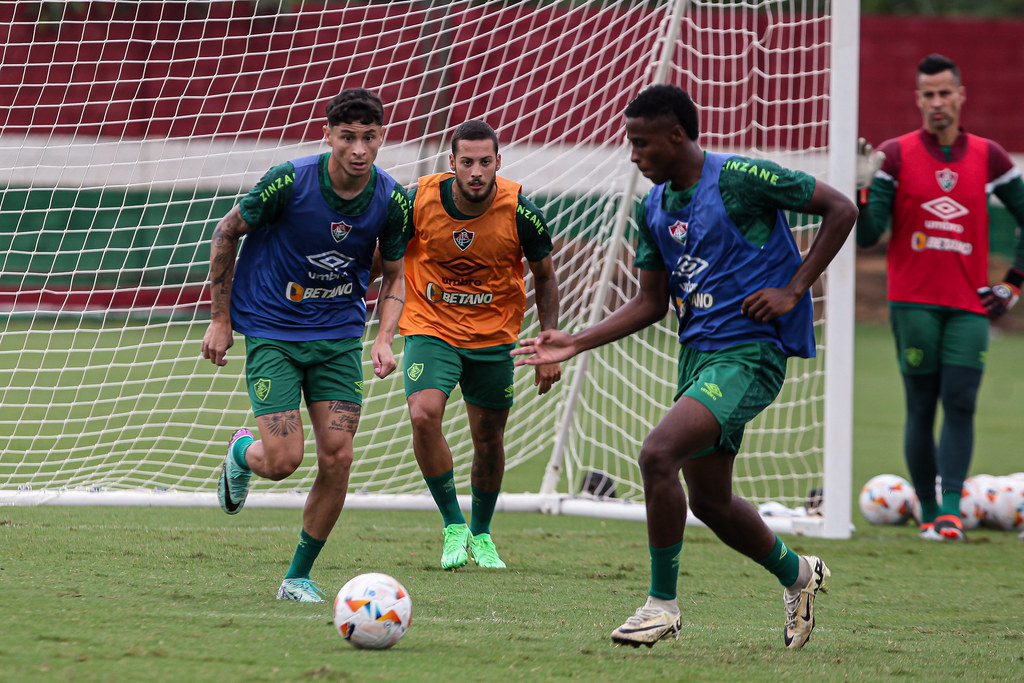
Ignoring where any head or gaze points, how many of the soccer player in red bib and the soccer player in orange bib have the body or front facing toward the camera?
2

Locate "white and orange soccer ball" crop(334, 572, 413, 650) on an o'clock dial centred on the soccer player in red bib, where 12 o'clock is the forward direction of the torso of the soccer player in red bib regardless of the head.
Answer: The white and orange soccer ball is roughly at 1 o'clock from the soccer player in red bib.

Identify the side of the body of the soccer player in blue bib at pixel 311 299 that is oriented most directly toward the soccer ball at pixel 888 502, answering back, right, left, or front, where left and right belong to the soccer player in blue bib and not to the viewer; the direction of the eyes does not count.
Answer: left

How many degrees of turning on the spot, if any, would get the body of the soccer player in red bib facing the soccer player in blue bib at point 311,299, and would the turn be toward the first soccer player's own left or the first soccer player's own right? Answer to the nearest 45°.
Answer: approximately 45° to the first soccer player's own right

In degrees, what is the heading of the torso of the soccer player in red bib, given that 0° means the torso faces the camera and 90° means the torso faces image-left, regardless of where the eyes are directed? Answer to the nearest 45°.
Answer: approximately 0°

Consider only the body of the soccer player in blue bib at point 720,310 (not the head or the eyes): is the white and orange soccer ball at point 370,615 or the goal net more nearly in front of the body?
the white and orange soccer ball

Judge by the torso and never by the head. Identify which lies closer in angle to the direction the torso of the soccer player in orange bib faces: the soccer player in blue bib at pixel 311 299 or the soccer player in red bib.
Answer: the soccer player in blue bib

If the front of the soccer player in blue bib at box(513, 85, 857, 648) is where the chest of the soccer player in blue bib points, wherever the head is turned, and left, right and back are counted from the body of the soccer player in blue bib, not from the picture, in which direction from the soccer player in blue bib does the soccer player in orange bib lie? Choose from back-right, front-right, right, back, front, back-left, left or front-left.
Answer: right

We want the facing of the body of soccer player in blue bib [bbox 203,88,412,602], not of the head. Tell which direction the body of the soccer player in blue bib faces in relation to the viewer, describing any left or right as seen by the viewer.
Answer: facing the viewer and to the right of the viewer

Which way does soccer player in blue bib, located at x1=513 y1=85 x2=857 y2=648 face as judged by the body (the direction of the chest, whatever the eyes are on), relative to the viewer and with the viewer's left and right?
facing the viewer and to the left of the viewer
